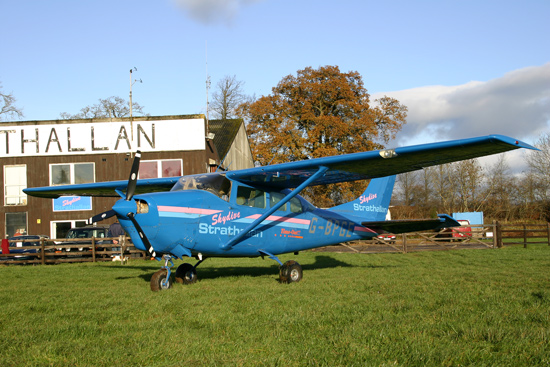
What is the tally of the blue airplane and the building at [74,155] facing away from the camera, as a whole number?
0

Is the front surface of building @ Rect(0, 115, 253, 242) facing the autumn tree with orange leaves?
no

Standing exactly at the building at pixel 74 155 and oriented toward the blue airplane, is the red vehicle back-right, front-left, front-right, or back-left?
front-left

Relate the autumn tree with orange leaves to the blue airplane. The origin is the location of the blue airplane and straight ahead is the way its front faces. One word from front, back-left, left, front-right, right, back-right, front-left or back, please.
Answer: back-right

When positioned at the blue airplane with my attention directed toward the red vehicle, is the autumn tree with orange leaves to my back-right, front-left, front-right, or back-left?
front-left

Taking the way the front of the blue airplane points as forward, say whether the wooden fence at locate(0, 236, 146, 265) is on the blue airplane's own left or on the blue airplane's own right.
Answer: on the blue airplane's own right

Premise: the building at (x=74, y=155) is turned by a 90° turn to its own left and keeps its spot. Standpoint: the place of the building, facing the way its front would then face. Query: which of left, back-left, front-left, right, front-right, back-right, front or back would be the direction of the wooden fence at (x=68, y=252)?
right

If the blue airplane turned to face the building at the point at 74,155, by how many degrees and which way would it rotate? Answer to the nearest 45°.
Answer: approximately 90° to its right

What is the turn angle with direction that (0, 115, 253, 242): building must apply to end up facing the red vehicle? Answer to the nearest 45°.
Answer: approximately 90° to its left

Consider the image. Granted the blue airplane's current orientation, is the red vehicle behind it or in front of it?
behind

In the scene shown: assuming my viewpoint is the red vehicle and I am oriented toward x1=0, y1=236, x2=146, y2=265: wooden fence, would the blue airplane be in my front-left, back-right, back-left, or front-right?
front-left

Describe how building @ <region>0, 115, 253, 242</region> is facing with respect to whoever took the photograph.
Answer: facing the viewer

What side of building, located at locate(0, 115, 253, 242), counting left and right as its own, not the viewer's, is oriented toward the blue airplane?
front

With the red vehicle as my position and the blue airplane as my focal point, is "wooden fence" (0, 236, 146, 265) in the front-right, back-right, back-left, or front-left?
front-right

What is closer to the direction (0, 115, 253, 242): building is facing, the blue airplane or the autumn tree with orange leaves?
the blue airplane
